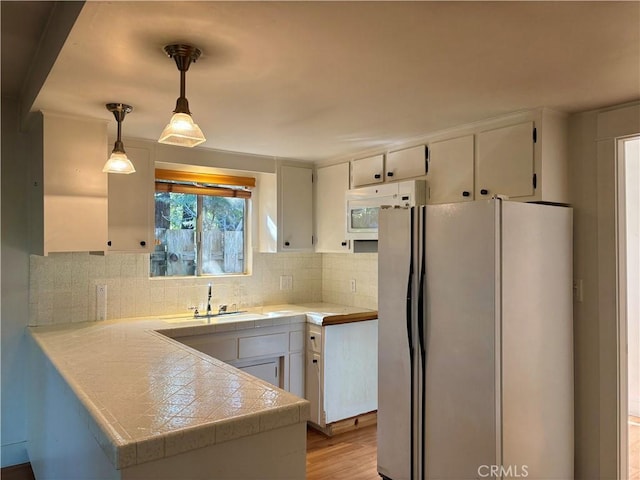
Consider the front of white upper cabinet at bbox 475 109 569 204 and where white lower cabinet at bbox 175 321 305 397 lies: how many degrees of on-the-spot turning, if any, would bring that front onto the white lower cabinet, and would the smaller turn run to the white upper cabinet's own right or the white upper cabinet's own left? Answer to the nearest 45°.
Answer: approximately 45° to the white upper cabinet's own right

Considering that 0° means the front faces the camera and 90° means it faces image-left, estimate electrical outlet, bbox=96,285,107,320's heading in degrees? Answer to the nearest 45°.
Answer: approximately 0°

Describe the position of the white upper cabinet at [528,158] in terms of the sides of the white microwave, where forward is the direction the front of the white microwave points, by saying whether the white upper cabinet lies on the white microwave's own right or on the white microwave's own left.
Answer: on the white microwave's own left

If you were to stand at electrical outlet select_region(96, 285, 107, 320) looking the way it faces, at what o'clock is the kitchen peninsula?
The kitchen peninsula is roughly at 12 o'clock from the electrical outlet.

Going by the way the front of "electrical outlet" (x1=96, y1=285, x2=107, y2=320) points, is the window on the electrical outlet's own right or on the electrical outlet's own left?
on the electrical outlet's own left

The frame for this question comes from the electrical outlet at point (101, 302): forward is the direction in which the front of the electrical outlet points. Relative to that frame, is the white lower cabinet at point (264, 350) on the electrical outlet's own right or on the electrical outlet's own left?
on the electrical outlet's own left
